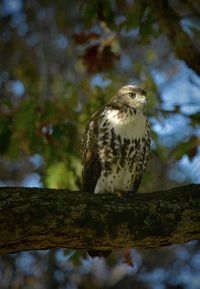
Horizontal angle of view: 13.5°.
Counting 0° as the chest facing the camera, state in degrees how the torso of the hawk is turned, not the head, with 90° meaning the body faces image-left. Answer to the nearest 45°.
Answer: approximately 315°
